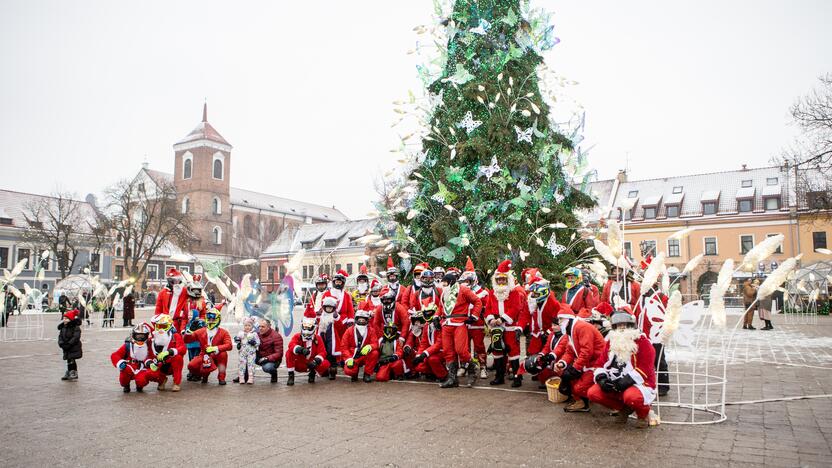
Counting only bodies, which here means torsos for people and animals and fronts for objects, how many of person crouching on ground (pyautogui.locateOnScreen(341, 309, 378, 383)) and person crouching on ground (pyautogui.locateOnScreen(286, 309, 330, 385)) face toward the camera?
2

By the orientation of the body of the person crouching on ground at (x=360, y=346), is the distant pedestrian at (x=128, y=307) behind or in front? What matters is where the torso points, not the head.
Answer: behind

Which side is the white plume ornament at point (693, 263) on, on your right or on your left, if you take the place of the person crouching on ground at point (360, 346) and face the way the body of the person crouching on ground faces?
on your left

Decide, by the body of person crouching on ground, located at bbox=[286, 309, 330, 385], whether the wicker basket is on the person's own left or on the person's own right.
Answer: on the person's own left

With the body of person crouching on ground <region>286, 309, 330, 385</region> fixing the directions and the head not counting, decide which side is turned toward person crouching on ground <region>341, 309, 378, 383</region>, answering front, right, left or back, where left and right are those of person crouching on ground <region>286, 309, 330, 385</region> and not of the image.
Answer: left

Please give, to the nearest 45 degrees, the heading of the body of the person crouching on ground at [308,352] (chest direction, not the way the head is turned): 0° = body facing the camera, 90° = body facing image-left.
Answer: approximately 0°

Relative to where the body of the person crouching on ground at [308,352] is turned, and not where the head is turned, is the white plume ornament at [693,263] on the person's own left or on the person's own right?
on the person's own left

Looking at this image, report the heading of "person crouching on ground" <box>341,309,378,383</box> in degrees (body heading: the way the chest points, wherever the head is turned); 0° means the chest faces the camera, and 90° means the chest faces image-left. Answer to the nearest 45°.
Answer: approximately 0°

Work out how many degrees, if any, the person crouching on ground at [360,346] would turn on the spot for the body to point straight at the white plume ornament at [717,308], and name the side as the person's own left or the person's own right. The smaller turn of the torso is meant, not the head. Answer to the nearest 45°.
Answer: approximately 45° to the person's own left
